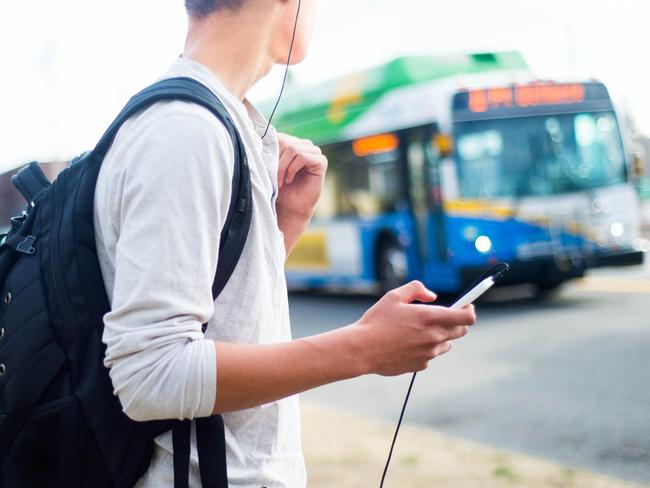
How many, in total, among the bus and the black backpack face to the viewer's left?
1

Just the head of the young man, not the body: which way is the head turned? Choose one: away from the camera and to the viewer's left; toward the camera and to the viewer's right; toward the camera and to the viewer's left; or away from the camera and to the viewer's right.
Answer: away from the camera and to the viewer's right

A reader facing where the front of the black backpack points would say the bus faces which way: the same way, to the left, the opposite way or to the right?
to the left

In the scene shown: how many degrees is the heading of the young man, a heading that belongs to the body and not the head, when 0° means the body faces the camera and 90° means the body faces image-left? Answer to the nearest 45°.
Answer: approximately 270°

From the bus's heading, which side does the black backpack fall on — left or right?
on its right

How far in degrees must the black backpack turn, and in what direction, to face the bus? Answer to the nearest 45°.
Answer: approximately 135° to its right

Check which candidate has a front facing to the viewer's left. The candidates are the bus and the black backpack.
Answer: the black backpack

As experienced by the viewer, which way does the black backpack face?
facing to the left of the viewer

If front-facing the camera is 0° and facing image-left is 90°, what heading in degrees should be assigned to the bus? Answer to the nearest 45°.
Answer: approximately 315°

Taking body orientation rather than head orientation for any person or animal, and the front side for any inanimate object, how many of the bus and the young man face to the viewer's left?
0
